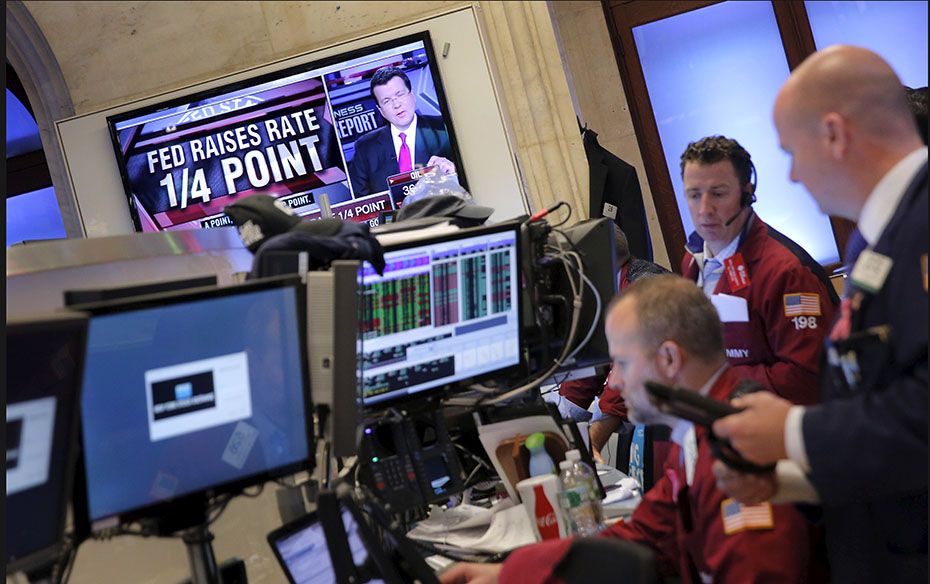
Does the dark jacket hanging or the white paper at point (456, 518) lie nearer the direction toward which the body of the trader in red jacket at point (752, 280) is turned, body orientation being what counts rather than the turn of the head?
the white paper

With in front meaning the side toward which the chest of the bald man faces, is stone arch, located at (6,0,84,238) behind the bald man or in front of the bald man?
in front

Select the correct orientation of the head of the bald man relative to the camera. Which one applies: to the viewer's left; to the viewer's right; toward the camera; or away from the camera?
to the viewer's left

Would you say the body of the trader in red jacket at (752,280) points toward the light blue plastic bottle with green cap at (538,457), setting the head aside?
yes

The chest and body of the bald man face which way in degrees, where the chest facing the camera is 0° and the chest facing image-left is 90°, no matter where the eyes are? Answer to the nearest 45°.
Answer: approximately 90°

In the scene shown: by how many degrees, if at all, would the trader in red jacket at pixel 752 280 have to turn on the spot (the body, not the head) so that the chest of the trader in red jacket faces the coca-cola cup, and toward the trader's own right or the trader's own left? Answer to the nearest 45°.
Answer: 0° — they already face it

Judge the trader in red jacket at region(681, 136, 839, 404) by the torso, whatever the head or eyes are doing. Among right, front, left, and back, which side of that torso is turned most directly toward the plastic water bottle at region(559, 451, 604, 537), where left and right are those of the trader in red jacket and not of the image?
front

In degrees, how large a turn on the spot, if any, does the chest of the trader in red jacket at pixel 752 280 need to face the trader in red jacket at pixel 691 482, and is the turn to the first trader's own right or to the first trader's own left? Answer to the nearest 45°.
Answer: approximately 45° to the first trader's own left

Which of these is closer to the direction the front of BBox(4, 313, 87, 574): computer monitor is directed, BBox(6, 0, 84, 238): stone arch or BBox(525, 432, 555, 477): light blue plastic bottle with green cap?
the light blue plastic bottle with green cap

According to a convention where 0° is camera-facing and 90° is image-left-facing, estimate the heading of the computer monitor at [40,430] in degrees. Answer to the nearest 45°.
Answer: approximately 315°

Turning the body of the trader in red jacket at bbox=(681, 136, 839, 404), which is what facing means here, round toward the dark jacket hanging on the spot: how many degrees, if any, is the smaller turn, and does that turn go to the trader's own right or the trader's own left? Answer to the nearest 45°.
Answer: approximately 135° to the trader's own right

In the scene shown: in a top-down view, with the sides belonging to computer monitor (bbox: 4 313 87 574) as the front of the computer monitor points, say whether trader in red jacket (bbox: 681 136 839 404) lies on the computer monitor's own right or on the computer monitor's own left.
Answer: on the computer monitor's own left

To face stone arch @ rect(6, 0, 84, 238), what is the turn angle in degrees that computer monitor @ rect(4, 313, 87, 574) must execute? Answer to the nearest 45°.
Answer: approximately 135° to its left

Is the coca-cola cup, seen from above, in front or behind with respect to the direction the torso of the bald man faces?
in front
